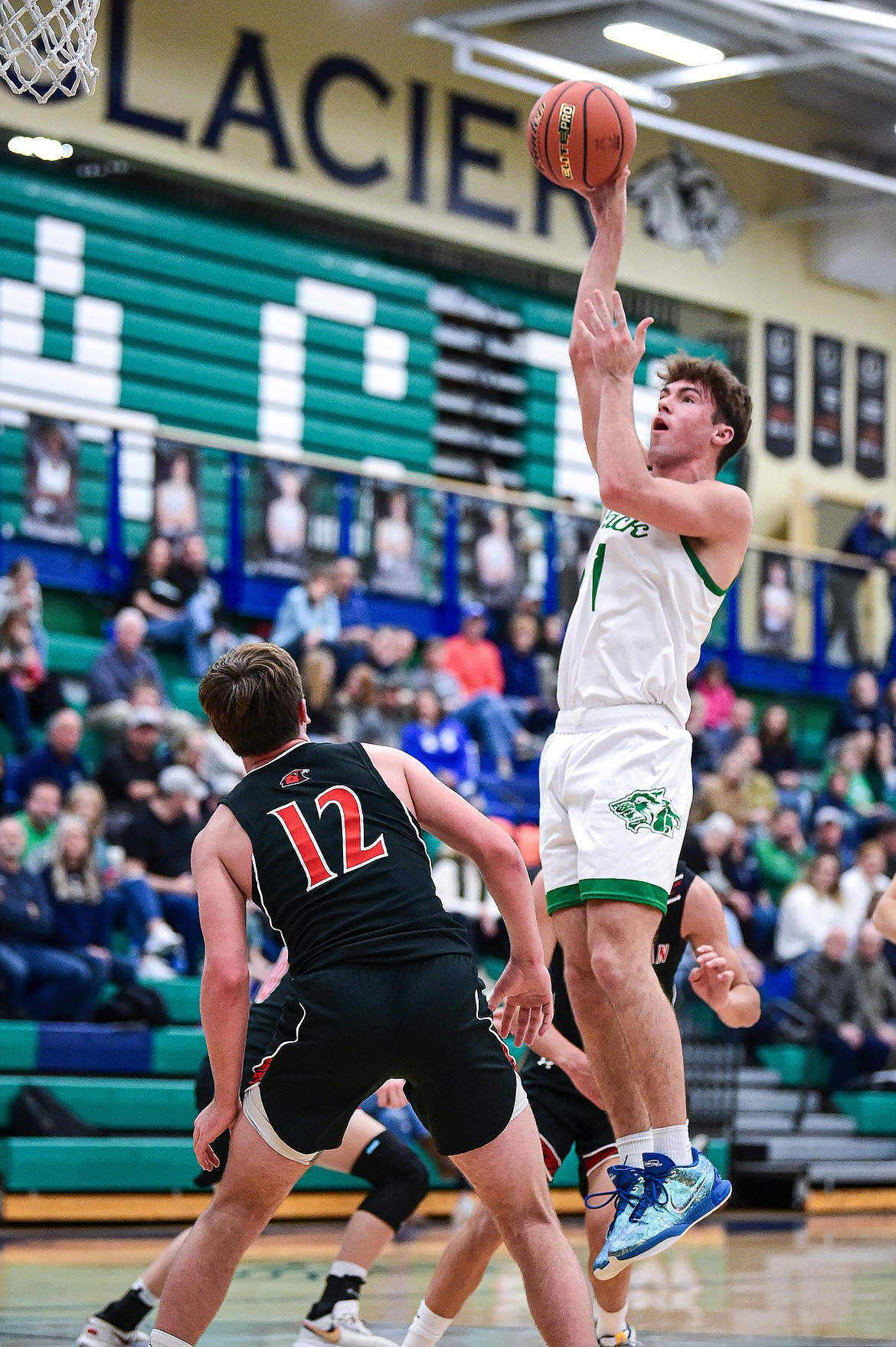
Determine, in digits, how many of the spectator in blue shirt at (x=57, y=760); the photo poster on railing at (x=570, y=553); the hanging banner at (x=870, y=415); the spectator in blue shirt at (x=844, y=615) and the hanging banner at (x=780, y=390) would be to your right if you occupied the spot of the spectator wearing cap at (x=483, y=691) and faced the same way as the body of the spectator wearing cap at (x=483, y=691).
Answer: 1

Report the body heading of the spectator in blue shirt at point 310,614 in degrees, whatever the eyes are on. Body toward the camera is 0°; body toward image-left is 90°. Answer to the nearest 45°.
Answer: approximately 315°

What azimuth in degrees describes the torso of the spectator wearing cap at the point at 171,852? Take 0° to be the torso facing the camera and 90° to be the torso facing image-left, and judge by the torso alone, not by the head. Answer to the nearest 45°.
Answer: approximately 315°

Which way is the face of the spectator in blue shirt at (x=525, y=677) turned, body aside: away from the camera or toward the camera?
toward the camera

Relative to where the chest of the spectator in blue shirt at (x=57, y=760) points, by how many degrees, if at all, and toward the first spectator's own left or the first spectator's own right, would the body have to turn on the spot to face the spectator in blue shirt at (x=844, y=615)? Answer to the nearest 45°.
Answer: approximately 90° to the first spectator's own left

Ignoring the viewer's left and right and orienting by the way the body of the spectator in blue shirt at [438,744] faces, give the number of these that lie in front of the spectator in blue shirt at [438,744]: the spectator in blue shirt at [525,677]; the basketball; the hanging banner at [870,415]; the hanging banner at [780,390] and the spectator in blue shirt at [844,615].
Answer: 1

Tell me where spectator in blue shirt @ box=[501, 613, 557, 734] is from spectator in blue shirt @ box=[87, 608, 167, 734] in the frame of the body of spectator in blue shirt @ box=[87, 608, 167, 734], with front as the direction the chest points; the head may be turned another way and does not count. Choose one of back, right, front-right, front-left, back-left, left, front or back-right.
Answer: left

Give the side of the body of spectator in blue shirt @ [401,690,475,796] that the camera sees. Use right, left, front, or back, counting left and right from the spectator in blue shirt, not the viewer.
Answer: front

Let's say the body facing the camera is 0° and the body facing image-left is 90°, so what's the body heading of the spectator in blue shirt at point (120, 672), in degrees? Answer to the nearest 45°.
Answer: approximately 315°

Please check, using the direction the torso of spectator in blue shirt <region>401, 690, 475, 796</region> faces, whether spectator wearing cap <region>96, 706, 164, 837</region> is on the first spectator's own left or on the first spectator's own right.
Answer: on the first spectator's own right

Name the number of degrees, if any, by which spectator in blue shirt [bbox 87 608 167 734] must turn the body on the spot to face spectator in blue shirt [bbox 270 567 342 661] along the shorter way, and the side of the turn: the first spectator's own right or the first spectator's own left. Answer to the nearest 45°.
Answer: approximately 90° to the first spectator's own left

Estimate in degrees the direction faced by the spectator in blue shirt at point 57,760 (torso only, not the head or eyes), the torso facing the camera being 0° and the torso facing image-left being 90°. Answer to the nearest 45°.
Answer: approximately 315°
